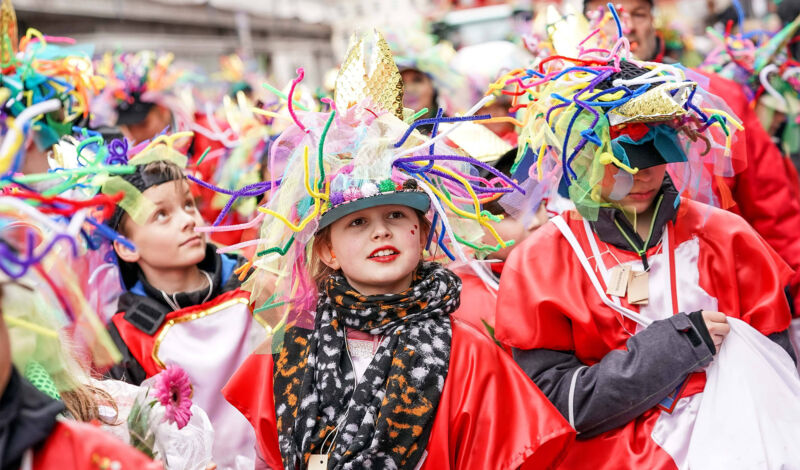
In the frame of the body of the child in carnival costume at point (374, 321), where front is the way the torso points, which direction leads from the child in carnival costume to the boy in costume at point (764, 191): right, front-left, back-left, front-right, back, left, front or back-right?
back-left

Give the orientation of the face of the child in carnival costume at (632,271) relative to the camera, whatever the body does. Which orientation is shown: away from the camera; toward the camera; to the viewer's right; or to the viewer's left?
toward the camera

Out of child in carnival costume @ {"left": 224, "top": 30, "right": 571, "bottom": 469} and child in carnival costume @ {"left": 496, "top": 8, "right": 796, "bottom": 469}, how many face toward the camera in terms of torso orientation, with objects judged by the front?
2

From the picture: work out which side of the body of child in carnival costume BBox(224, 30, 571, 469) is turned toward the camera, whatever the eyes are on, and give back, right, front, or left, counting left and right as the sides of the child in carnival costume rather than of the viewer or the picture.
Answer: front

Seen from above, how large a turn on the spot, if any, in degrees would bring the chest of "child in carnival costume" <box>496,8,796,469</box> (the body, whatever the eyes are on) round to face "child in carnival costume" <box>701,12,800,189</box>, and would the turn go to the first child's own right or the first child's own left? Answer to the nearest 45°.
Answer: approximately 180°

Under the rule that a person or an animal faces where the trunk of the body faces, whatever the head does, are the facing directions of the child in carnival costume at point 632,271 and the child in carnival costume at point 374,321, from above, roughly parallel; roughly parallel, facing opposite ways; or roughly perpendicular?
roughly parallel

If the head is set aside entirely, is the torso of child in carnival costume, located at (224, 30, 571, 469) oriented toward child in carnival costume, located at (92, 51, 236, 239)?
no

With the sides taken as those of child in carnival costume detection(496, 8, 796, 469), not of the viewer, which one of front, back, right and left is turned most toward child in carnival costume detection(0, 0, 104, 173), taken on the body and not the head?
right

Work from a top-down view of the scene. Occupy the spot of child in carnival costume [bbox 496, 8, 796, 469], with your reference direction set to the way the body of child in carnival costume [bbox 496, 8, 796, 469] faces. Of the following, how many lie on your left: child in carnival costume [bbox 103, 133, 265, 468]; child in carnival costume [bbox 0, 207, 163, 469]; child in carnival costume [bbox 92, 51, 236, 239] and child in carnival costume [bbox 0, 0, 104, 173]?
0

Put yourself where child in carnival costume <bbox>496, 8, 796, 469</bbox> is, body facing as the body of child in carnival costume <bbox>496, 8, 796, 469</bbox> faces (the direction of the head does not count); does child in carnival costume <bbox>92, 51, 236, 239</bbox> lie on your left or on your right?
on your right

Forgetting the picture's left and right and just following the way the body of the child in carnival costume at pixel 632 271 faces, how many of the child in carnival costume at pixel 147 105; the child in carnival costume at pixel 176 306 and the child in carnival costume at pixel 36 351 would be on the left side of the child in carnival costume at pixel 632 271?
0

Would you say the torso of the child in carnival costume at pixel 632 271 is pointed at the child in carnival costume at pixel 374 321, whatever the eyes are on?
no

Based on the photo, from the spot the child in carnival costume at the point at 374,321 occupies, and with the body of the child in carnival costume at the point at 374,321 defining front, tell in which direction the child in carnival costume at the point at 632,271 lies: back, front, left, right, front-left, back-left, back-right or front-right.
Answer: left

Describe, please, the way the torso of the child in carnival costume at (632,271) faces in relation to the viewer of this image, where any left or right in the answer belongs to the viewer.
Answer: facing the viewer
